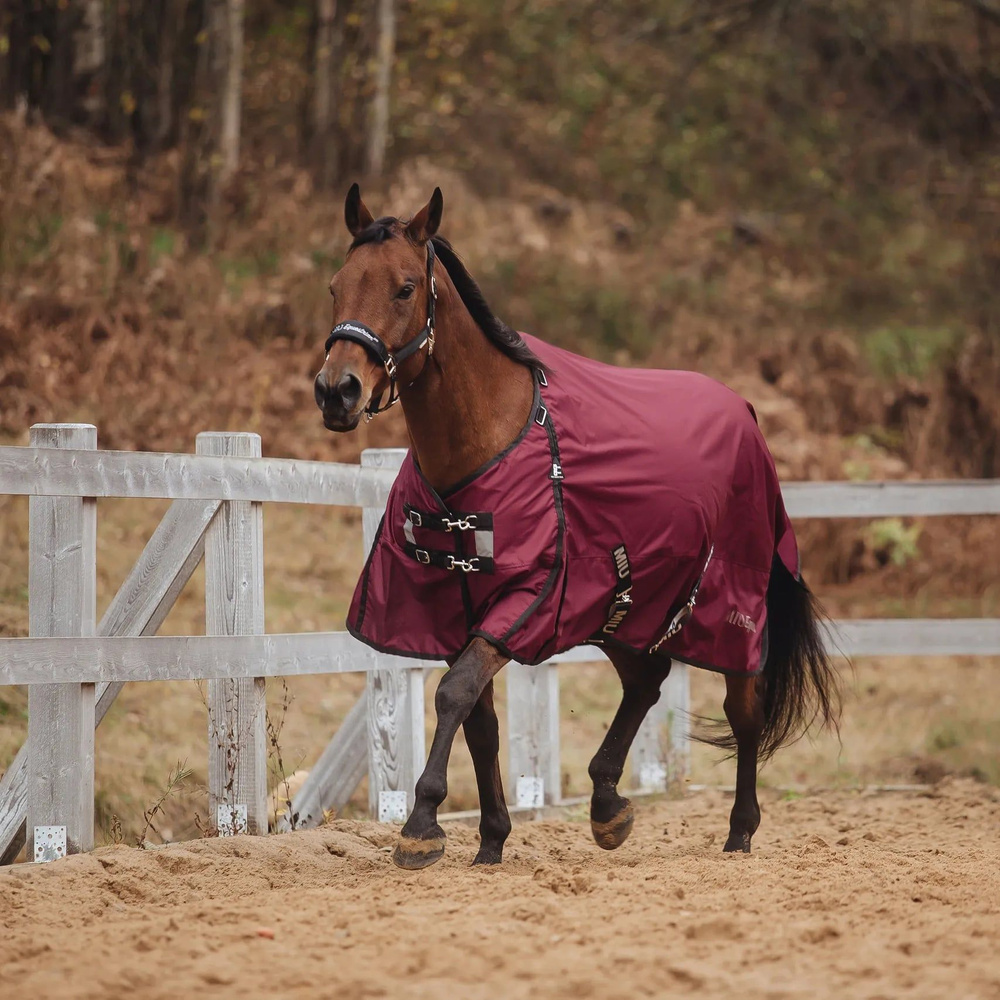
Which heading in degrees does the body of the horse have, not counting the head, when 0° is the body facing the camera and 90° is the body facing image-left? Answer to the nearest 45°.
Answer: approximately 45°

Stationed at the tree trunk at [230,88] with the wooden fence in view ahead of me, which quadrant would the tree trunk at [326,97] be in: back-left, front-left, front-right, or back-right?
back-left
